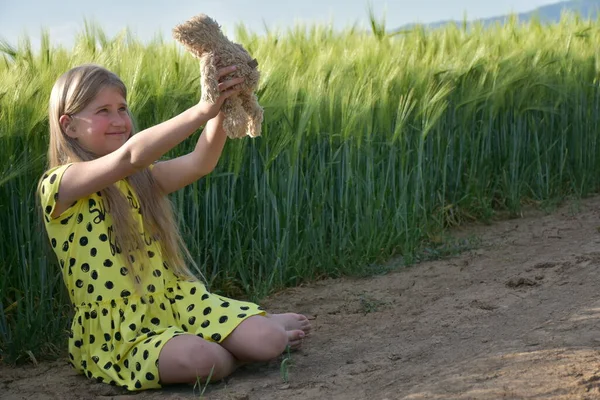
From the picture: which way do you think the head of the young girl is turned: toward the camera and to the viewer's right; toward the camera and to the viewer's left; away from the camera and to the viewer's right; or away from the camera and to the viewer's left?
toward the camera and to the viewer's right

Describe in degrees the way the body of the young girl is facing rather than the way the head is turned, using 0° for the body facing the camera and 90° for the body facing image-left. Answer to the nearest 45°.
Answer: approximately 315°
